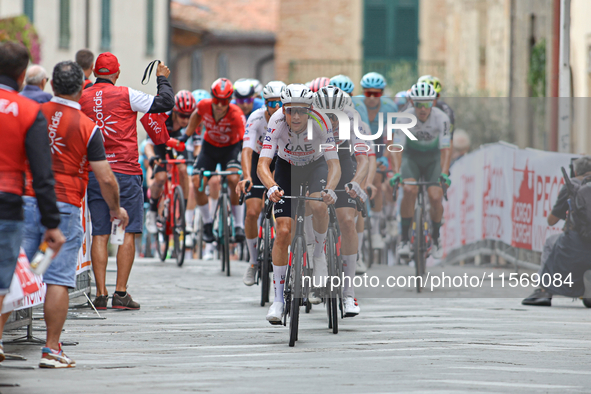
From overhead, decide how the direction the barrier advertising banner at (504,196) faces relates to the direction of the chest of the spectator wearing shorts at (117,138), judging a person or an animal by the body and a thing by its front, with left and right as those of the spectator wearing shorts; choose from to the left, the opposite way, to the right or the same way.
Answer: the opposite way

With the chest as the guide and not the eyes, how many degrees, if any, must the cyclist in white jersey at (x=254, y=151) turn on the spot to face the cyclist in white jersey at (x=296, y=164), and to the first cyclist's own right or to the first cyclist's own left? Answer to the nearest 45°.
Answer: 0° — they already face them

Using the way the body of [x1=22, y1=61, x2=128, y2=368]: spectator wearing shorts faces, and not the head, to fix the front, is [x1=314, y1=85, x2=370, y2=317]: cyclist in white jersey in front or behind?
in front

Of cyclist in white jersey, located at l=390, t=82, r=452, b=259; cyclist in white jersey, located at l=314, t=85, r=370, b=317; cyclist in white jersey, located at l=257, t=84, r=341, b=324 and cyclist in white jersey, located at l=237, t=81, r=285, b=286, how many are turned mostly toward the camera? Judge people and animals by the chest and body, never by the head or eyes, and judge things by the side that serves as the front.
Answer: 4

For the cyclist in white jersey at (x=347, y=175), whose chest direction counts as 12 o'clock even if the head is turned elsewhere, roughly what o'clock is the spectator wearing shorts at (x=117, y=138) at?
The spectator wearing shorts is roughly at 3 o'clock from the cyclist in white jersey.

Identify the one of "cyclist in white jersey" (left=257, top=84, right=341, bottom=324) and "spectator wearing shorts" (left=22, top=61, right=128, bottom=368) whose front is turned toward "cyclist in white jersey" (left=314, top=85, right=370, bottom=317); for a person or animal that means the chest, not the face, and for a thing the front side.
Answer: the spectator wearing shorts

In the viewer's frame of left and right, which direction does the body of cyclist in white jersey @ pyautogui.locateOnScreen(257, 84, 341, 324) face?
facing the viewer

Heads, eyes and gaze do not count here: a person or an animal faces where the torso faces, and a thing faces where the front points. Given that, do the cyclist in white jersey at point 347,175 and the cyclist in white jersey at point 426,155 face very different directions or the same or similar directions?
same or similar directions

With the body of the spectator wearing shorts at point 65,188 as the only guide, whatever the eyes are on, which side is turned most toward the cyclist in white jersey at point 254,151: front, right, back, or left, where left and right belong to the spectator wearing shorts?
front

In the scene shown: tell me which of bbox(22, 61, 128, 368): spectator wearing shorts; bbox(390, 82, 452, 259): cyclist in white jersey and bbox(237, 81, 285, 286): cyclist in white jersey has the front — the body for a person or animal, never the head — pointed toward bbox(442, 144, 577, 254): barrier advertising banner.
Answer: the spectator wearing shorts

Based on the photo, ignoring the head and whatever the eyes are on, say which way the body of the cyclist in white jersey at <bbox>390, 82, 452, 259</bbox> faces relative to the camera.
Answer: toward the camera

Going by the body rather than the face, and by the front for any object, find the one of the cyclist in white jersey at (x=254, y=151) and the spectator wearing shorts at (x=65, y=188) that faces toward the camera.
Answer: the cyclist in white jersey

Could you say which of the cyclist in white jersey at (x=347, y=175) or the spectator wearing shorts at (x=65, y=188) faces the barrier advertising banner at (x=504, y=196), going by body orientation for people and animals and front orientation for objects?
the spectator wearing shorts

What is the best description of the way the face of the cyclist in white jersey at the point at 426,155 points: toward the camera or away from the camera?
toward the camera

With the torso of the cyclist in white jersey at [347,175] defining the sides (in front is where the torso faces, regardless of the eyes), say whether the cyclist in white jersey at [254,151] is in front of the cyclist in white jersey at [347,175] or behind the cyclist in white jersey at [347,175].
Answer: behind

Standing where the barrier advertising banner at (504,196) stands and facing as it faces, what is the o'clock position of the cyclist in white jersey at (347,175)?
The cyclist in white jersey is roughly at 11 o'clock from the barrier advertising banner.

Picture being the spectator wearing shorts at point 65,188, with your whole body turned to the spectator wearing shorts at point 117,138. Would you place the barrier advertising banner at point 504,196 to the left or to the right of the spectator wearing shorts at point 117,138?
right

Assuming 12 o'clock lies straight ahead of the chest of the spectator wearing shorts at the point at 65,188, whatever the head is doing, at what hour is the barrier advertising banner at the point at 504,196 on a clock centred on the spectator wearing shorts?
The barrier advertising banner is roughly at 12 o'clock from the spectator wearing shorts.
